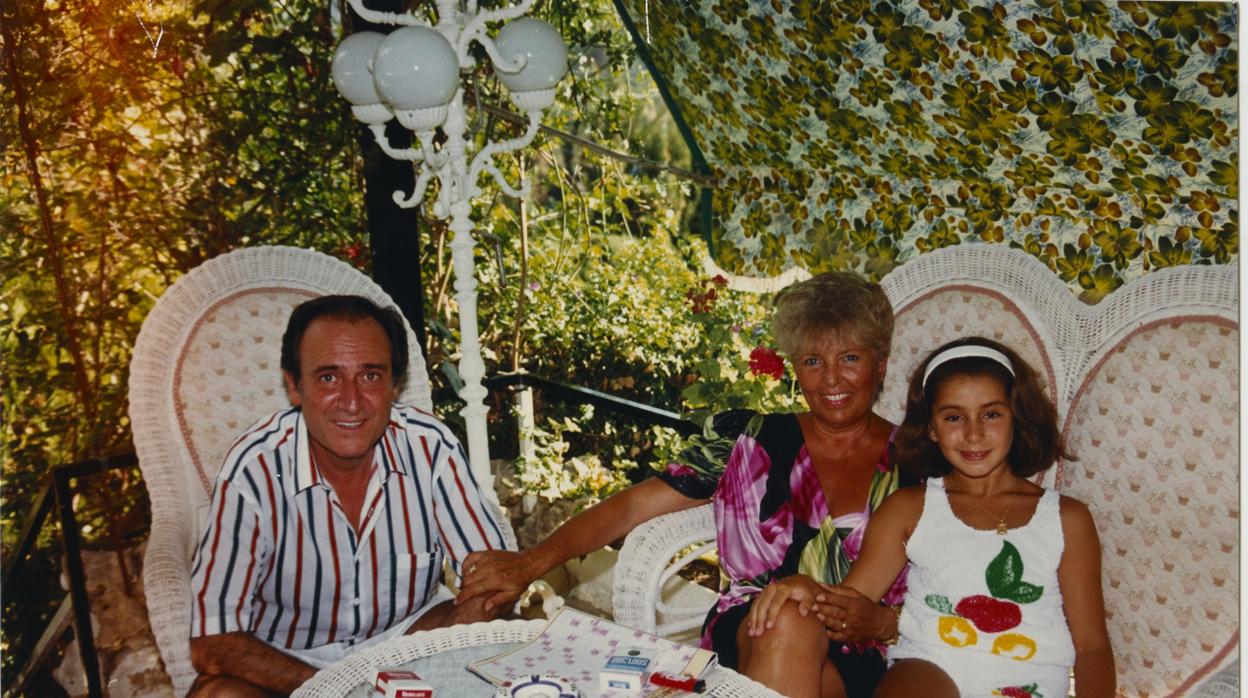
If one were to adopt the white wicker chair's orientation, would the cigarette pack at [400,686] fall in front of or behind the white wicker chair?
in front

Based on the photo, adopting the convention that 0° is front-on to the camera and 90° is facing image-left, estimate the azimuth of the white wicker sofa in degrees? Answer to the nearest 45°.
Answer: approximately 45°

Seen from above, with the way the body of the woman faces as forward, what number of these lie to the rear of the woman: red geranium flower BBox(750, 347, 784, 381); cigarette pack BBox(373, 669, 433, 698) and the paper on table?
1

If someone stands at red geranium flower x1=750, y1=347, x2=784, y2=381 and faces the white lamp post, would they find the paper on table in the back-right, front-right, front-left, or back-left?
front-left

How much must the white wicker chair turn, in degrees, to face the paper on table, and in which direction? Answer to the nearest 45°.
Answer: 0° — it already faces it

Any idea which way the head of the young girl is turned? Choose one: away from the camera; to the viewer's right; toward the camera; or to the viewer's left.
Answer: toward the camera

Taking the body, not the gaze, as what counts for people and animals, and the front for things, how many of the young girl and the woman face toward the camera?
2

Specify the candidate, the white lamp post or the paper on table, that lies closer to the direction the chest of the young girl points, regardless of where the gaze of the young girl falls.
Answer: the paper on table

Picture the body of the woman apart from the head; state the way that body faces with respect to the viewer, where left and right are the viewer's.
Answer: facing the viewer

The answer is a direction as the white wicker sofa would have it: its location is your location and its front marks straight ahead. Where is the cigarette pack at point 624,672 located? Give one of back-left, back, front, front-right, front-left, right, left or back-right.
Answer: front

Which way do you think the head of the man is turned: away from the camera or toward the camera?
toward the camera

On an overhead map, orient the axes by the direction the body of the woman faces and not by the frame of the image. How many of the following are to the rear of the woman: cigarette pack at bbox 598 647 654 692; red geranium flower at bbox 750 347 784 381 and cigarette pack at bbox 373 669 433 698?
1

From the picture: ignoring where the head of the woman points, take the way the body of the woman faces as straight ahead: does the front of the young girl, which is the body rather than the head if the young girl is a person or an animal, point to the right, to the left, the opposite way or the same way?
the same way

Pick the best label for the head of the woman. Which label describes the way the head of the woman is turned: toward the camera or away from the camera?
toward the camera

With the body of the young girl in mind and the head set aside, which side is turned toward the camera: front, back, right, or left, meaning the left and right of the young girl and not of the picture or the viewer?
front
